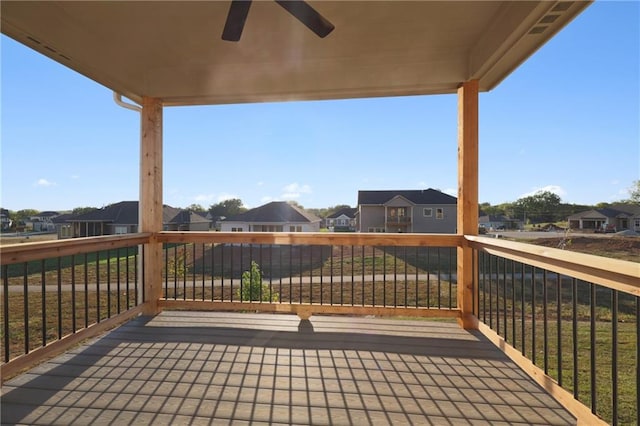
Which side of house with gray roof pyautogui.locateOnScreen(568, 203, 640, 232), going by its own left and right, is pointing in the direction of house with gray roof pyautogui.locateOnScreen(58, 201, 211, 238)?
right

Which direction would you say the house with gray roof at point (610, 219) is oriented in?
toward the camera

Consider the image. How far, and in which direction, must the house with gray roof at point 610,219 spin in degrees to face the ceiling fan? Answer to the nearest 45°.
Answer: approximately 45° to its right

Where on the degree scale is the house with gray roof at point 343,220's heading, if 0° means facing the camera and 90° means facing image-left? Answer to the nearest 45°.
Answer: approximately 0°
